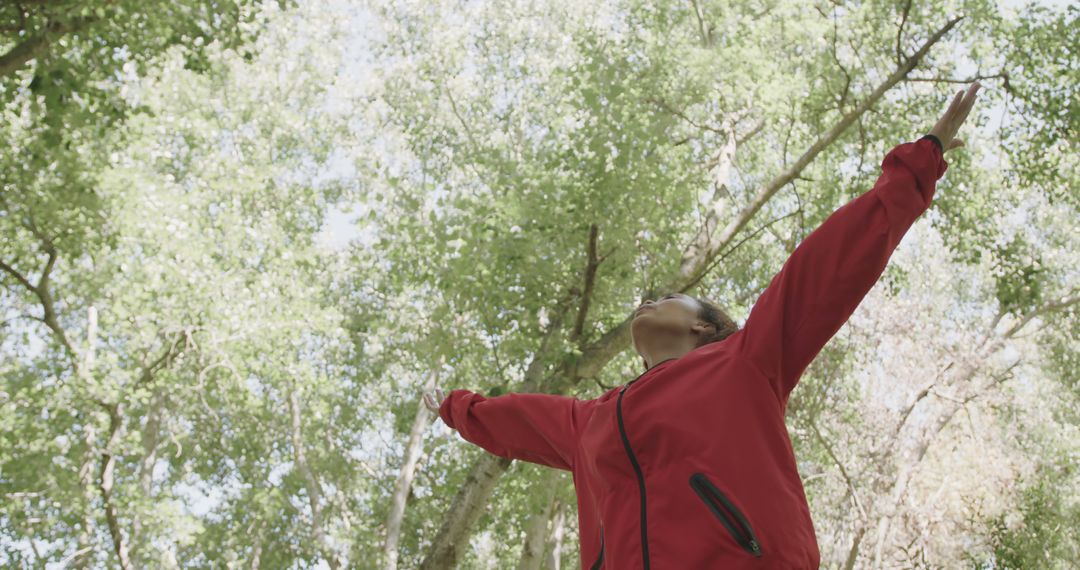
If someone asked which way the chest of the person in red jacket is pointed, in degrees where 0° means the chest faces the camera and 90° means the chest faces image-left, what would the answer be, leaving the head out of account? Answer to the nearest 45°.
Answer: approximately 45°

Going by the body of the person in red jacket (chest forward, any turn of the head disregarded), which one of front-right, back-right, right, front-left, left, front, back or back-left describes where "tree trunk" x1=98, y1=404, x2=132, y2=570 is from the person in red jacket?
right

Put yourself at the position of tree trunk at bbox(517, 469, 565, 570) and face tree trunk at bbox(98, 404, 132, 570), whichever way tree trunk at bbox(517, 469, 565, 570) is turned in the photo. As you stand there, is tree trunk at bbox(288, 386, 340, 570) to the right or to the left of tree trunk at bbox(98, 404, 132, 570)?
right

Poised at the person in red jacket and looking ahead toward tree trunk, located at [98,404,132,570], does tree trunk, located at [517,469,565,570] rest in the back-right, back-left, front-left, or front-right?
front-right

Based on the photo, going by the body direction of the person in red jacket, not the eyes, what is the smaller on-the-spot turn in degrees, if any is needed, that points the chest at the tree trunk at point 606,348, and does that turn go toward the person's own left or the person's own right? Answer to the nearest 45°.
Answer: approximately 135° to the person's own right

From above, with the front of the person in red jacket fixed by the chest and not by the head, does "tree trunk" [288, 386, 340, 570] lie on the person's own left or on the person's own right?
on the person's own right

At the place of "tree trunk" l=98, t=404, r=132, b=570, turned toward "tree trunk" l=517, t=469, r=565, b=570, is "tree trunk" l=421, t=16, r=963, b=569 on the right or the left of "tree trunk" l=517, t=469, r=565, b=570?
right

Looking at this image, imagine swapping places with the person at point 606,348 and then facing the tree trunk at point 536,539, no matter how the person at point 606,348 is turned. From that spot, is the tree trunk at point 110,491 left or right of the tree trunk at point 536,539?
left

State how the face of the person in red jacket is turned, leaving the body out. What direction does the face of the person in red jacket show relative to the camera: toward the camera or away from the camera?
toward the camera

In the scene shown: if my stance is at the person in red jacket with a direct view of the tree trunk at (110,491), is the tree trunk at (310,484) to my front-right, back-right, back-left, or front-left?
front-right

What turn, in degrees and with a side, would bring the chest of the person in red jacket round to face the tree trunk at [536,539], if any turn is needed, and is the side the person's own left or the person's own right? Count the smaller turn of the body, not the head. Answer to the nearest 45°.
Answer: approximately 135° to the person's own right
